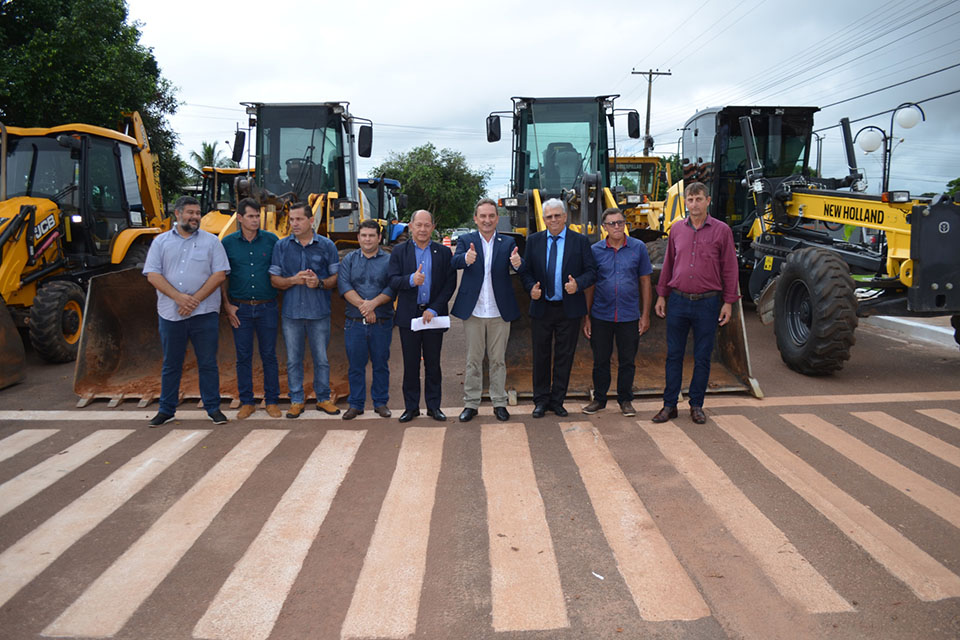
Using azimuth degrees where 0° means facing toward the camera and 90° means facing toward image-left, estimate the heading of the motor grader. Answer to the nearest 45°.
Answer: approximately 315°

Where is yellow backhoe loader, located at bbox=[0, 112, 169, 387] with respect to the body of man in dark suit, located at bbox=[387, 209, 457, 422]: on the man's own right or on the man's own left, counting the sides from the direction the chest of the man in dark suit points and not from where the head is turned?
on the man's own right

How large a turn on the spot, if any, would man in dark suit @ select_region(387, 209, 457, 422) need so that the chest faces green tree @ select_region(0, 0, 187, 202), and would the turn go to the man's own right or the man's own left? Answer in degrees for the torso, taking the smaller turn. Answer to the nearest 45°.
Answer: approximately 135° to the man's own right

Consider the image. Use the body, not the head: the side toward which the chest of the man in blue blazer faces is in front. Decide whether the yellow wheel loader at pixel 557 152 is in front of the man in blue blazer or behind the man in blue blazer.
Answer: behind

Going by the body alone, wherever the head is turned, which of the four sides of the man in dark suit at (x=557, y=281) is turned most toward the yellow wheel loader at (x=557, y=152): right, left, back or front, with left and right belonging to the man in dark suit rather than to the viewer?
back

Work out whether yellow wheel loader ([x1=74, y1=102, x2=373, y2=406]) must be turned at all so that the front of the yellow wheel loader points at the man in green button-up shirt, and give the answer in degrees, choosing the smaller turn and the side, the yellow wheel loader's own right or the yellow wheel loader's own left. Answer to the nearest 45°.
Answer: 0° — it already faces them

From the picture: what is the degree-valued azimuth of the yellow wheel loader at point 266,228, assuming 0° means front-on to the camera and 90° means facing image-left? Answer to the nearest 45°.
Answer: approximately 0°

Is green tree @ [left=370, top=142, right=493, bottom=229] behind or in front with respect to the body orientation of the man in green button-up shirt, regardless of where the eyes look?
behind

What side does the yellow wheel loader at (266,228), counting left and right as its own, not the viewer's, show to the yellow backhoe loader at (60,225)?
right

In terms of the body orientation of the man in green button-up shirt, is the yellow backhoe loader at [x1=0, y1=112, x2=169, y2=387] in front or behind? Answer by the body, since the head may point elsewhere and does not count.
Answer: behind
